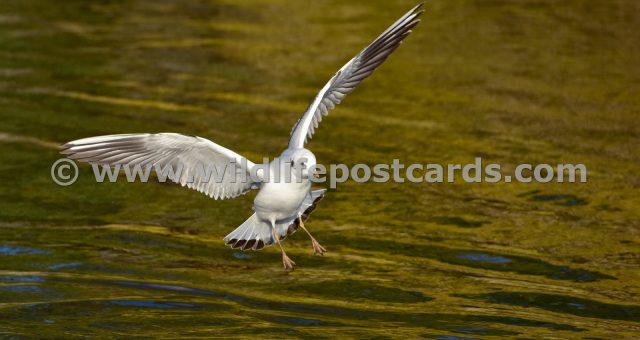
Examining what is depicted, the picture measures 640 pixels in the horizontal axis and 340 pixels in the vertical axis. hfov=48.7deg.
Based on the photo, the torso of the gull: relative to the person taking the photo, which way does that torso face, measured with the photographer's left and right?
facing the viewer and to the right of the viewer
